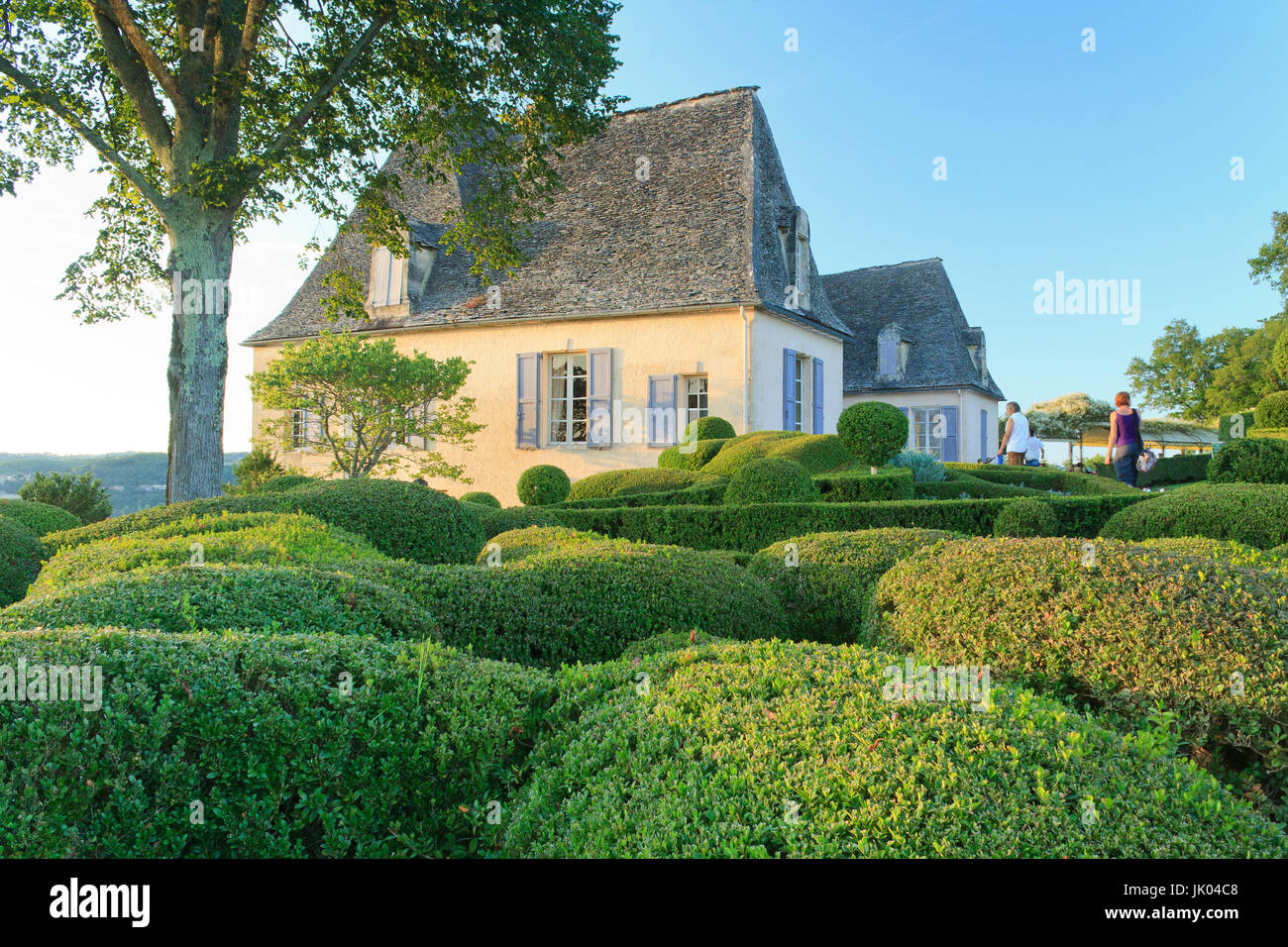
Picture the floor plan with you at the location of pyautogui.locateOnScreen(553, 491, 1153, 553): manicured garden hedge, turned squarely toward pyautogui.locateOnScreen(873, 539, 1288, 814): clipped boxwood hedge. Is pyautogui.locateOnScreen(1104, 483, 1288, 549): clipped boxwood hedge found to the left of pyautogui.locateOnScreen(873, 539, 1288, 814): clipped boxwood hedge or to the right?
left

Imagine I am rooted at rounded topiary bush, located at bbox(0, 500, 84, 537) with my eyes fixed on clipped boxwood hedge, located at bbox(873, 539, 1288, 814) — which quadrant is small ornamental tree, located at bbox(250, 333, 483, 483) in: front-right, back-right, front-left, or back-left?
back-left

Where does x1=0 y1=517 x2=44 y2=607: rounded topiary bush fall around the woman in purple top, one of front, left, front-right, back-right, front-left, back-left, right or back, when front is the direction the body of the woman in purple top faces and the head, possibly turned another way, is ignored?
back-left

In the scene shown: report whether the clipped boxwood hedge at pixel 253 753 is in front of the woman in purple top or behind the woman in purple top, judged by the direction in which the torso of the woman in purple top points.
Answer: behind

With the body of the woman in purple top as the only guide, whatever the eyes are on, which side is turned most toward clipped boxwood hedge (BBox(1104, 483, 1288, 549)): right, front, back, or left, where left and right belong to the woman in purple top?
back

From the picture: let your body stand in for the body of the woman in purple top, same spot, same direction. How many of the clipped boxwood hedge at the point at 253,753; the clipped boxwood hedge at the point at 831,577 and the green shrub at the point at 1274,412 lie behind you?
2

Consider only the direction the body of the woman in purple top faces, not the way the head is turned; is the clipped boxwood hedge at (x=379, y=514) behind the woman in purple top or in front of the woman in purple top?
behind

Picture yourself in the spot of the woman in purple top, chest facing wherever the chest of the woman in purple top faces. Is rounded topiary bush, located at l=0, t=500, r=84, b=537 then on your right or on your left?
on your left

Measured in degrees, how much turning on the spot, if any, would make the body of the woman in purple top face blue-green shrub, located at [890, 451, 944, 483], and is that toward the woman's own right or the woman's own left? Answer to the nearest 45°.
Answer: approximately 135° to the woman's own left

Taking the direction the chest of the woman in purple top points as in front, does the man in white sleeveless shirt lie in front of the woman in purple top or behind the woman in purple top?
in front

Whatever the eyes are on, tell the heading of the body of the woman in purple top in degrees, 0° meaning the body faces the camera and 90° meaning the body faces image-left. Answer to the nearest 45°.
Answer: approximately 180°

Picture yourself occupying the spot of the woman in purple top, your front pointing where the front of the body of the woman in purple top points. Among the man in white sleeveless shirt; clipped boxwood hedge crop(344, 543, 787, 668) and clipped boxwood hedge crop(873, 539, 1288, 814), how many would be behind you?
2

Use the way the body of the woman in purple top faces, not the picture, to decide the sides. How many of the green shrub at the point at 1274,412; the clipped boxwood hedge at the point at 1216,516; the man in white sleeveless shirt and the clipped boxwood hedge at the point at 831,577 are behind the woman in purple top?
2

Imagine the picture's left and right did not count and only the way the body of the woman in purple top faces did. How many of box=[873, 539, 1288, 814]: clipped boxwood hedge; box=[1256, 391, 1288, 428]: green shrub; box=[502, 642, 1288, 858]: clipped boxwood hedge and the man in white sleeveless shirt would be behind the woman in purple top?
2
